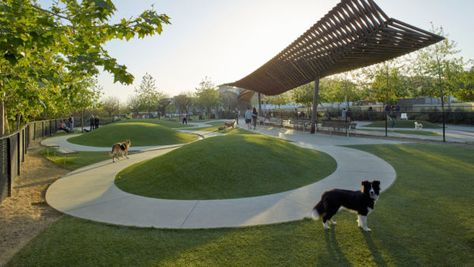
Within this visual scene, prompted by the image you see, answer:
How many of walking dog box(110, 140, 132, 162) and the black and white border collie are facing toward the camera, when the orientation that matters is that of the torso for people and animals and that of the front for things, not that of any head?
0

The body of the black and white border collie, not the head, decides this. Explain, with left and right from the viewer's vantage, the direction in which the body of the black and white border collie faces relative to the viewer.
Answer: facing to the right of the viewer

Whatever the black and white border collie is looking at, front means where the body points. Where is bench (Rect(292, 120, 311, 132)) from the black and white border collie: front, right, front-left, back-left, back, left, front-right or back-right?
left

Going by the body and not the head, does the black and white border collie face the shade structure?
no

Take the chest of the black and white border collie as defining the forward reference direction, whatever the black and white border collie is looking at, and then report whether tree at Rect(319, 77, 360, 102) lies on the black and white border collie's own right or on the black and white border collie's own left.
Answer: on the black and white border collie's own left

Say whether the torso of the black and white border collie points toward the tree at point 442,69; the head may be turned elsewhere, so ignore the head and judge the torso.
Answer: no

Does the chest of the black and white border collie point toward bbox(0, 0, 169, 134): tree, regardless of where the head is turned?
no

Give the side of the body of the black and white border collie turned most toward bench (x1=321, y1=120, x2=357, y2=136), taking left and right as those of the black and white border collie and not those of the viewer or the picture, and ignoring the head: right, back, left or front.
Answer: left

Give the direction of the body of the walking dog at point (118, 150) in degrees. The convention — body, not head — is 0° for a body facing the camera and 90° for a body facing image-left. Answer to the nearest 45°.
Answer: approximately 225°
